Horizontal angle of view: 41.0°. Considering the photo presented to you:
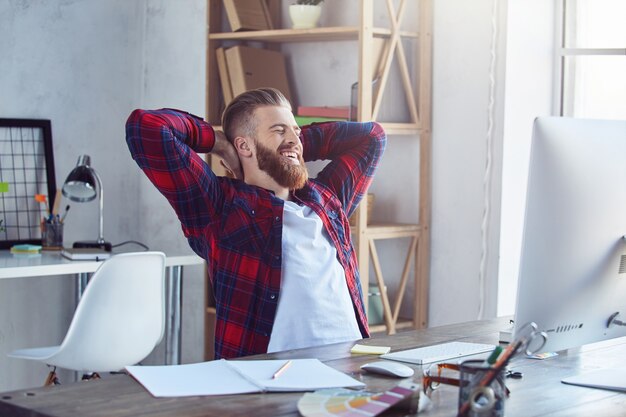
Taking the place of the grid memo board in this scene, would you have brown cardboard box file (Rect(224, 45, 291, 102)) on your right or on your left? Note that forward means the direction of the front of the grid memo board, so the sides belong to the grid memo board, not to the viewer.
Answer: on your left

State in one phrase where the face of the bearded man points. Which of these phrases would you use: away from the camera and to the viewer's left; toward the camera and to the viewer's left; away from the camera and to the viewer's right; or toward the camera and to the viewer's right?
toward the camera and to the viewer's right

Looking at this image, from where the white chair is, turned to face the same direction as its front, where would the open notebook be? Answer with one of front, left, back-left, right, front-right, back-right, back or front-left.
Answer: back-left

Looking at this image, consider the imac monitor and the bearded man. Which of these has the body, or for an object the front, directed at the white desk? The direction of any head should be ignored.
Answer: the imac monitor

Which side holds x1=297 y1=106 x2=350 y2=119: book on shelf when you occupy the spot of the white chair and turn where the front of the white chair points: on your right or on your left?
on your right

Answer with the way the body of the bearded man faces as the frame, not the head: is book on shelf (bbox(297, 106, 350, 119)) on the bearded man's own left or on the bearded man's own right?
on the bearded man's own left

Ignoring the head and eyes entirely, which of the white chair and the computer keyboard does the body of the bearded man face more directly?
the computer keyboard

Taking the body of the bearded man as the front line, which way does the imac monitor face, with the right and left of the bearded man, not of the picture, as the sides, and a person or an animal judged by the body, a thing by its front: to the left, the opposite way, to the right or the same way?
the opposite way
